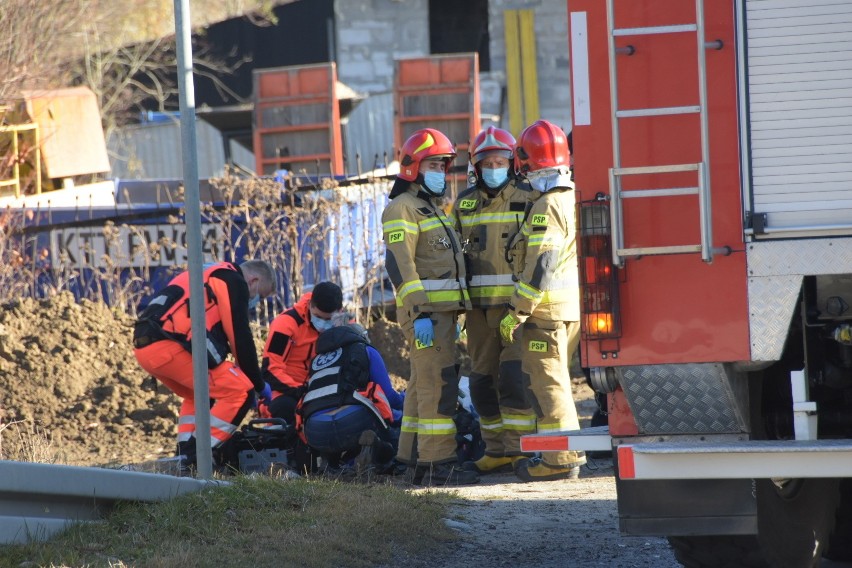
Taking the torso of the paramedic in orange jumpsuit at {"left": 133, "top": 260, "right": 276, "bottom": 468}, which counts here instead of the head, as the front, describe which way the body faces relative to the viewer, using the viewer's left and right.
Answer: facing to the right of the viewer

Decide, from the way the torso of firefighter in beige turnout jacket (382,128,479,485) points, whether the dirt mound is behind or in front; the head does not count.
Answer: behind

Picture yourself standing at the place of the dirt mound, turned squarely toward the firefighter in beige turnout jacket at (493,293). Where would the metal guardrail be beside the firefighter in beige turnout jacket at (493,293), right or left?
right

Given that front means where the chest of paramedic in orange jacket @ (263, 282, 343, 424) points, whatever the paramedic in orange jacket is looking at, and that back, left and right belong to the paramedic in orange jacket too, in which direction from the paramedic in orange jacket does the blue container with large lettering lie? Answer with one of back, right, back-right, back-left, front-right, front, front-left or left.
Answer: back-left

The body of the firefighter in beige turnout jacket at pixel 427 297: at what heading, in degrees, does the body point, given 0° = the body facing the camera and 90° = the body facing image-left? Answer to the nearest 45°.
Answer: approximately 315°

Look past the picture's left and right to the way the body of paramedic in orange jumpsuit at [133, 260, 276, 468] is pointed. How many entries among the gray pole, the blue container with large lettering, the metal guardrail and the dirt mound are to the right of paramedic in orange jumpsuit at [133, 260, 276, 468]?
2
